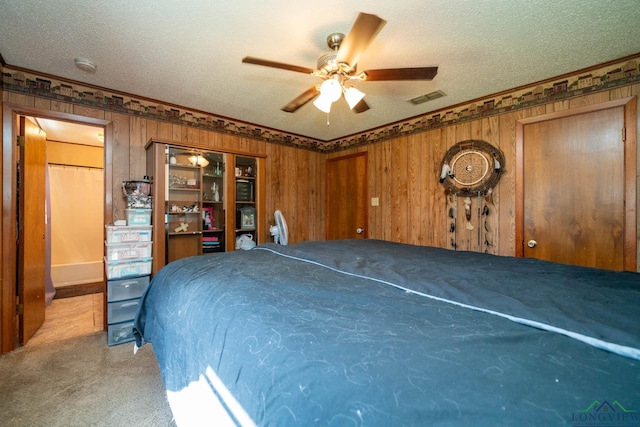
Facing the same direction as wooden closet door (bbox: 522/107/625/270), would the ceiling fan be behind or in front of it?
in front

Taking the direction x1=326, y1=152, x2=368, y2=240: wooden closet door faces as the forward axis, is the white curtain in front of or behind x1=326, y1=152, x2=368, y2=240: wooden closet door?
in front

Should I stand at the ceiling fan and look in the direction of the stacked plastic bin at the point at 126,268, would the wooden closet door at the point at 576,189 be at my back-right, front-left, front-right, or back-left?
back-right

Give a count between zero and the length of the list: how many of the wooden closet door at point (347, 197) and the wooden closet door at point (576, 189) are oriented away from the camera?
0

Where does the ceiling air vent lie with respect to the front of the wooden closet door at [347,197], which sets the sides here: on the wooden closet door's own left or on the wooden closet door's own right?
on the wooden closet door's own left

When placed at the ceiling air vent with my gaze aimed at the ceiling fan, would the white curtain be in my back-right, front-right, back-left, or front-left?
front-right

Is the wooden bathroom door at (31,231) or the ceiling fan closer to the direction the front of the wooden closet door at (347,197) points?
the wooden bathroom door

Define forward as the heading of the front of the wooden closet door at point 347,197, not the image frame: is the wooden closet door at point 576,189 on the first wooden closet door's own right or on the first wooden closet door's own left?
on the first wooden closet door's own left

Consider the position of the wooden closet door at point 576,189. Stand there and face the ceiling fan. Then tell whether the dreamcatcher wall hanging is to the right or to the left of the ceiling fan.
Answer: right

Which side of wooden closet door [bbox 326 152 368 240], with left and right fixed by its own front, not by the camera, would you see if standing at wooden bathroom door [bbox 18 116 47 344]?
front

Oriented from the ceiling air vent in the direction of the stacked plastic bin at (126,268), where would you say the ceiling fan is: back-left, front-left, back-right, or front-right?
front-left

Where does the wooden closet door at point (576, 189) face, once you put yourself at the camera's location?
facing the viewer and to the left of the viewer

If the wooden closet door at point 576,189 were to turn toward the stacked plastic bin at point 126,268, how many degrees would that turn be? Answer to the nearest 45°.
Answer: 0° — it already faces it

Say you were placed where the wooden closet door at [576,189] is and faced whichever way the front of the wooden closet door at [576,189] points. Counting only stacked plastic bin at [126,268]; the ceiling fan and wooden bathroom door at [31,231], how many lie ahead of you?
3

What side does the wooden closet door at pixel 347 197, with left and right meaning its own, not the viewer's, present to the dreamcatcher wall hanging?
left
